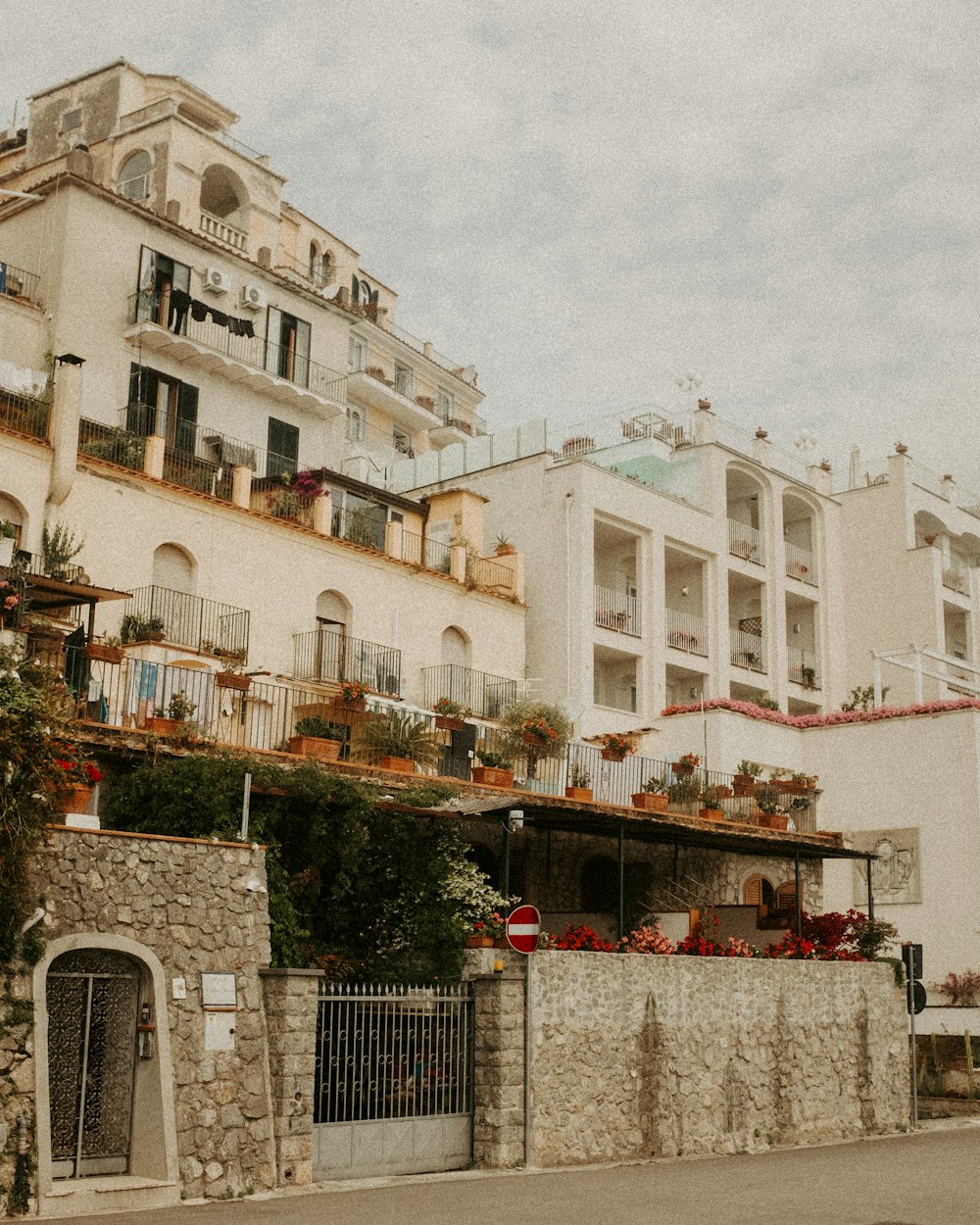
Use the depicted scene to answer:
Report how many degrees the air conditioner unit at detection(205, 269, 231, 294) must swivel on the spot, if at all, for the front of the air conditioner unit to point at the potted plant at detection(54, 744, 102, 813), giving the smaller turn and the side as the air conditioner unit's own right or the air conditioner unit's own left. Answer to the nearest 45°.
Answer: approximately 45° to the air conditioner unit's own right

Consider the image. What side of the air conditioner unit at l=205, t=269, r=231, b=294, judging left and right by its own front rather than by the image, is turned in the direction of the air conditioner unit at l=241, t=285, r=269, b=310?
left

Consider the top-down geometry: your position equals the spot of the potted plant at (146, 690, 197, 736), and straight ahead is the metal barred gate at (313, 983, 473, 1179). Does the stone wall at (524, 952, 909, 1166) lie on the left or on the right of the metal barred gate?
left

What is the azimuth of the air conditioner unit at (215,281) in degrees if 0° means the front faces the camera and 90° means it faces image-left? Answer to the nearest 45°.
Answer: approximately 315°
